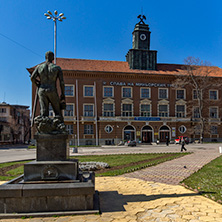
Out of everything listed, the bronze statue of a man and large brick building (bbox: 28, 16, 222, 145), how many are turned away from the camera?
1

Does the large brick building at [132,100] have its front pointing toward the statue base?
yes

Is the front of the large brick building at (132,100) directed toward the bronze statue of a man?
yes

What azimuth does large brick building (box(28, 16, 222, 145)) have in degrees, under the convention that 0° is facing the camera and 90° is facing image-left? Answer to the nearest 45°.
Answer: approximately 0°

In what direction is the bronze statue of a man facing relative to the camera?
away from the camera

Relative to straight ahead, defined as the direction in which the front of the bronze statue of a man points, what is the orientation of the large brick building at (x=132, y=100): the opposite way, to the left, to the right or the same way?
the opposite way
